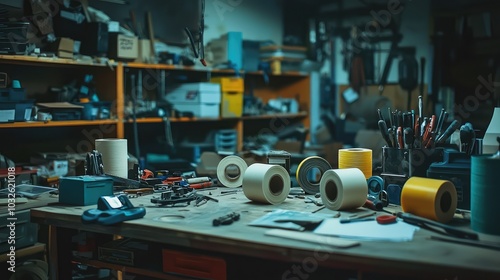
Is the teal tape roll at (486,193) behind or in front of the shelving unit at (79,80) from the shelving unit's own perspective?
in front

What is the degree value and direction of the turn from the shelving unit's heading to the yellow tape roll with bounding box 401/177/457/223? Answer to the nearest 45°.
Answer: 0° — it already faces it

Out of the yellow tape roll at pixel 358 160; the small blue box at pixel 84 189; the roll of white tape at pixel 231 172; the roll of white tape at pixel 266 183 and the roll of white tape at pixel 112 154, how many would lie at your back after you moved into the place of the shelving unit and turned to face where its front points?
0

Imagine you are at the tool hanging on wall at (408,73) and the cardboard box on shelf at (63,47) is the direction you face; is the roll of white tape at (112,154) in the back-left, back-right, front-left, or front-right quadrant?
front-left

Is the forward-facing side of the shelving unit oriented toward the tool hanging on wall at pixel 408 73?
no

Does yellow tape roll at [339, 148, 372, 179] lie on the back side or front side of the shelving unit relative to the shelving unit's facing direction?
on the front side

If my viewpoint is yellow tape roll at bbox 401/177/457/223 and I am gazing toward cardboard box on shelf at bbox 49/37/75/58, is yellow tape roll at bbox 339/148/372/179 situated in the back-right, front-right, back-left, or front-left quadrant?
front-right

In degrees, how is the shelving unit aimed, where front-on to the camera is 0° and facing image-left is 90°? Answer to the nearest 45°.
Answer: approximately 315°

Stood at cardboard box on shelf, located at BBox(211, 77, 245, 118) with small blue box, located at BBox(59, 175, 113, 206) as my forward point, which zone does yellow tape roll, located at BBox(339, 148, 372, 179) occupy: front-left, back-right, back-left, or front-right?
front-left

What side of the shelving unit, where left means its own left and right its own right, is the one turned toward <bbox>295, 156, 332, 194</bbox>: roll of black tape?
front

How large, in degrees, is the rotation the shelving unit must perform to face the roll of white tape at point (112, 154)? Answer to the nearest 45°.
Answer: approximately 45° to its right

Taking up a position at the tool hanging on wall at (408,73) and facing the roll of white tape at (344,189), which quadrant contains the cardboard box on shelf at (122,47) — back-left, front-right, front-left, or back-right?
front-right

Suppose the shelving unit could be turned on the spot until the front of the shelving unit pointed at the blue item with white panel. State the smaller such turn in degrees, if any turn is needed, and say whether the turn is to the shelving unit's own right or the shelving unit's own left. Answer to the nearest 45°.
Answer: approximately 45° to the shelving unit's own right

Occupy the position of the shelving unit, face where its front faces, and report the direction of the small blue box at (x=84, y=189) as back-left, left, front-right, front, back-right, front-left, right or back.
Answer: front-right
